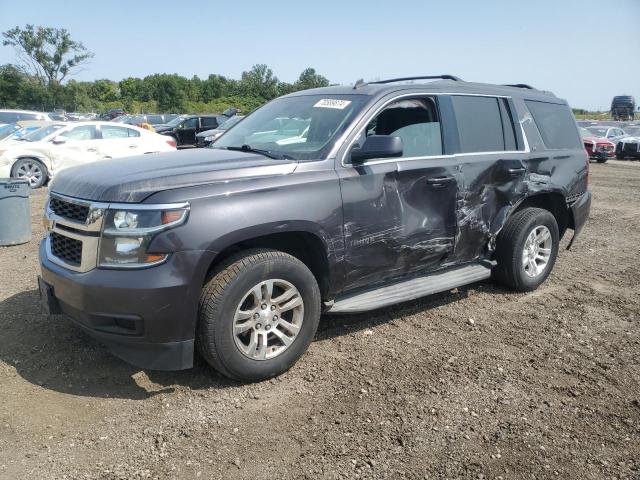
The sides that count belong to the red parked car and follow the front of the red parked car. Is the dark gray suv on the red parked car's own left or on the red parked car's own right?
on the red parked car's own right

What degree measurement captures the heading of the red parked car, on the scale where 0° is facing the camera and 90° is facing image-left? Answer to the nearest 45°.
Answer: approximately 315°

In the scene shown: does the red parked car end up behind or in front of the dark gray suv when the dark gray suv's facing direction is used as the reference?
behind

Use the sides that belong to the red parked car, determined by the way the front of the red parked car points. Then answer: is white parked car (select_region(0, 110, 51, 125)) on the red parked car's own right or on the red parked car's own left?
on the red parked car's own right

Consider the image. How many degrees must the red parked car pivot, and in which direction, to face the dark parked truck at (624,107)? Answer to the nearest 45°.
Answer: approximately 135° to its left

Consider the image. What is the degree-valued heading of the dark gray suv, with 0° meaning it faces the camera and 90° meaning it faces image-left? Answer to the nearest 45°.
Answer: approximately 45°

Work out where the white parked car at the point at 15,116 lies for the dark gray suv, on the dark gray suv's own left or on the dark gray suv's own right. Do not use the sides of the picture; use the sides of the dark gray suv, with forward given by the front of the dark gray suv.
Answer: on the dark gray suv's own right
